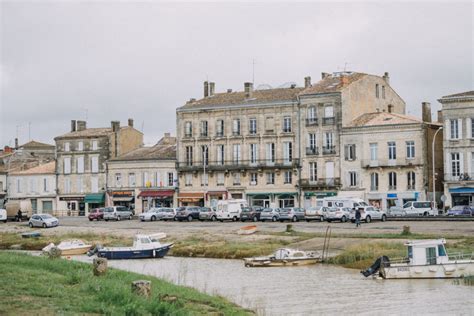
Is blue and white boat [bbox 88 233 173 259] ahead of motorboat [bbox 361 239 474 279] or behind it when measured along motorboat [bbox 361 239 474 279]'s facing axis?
behind

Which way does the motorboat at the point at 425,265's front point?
to the viewer's right

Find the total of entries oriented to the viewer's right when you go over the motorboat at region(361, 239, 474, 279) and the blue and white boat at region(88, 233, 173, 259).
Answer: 2

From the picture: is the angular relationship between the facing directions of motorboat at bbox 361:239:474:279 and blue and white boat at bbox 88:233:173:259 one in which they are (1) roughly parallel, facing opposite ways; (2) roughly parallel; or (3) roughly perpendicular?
roughly parallel

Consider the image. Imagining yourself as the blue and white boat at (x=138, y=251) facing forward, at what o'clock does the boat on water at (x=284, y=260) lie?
The boat on water is roughly at 1 o'clock from the blue and white boat.

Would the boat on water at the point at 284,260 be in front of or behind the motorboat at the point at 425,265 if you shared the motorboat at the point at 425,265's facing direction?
behind

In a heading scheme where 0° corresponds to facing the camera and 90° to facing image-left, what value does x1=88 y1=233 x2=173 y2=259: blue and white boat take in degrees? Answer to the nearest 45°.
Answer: approximately 270°
